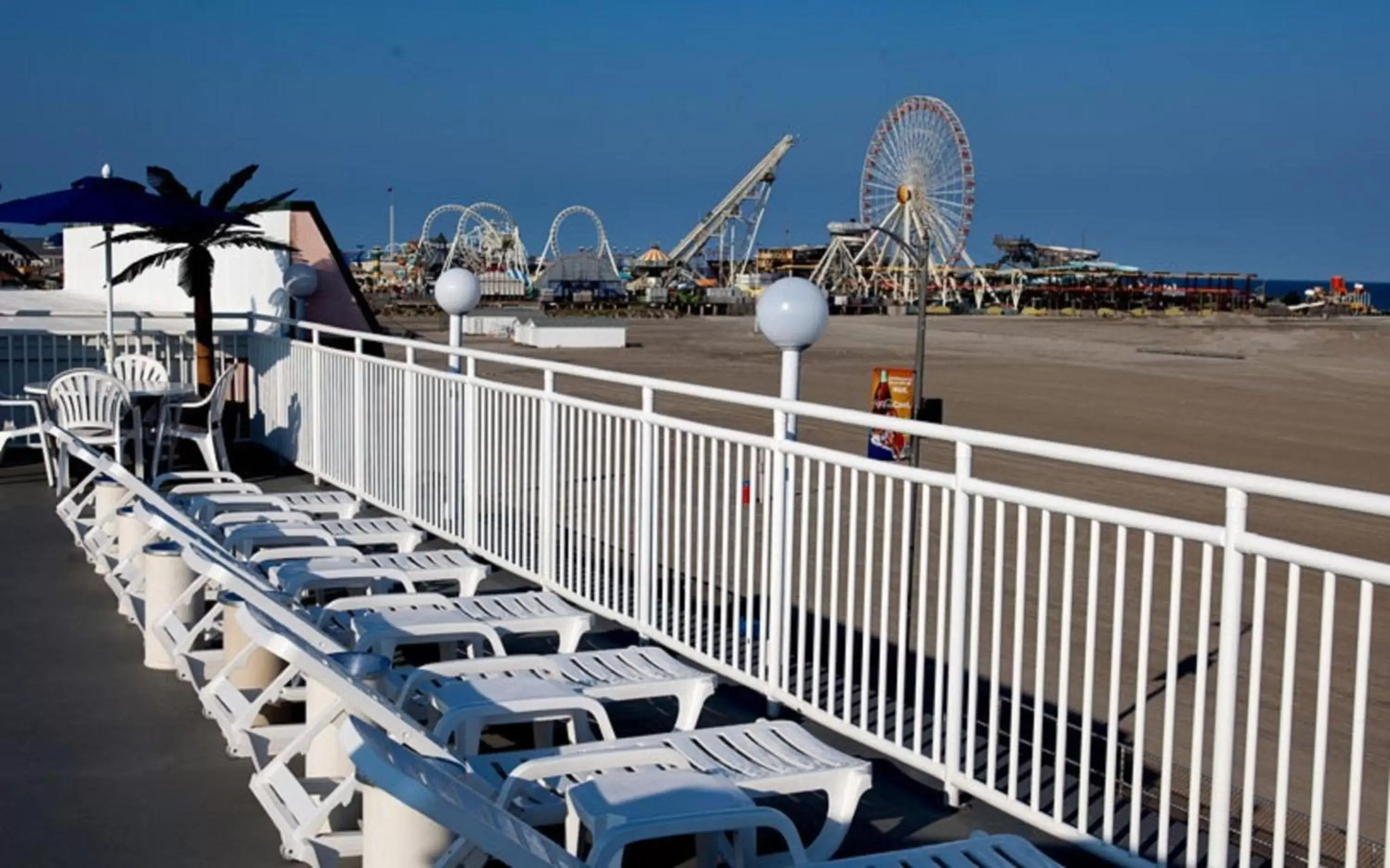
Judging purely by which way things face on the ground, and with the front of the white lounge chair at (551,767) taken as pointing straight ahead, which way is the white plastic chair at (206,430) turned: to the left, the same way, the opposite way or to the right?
the opposite way

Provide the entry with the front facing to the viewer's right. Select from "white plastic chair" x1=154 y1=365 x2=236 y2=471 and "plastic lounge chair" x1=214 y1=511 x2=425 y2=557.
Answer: the plastic lounge chair

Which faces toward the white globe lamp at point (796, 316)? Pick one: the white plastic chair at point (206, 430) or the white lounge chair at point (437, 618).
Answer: the white lounge chair

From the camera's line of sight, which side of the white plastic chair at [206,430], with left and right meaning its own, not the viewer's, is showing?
left

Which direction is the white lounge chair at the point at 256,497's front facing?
to the viewer's right

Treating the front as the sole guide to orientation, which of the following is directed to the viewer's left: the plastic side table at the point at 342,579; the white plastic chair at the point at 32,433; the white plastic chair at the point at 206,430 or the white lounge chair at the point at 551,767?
the white plastic chair at the point at 206,430

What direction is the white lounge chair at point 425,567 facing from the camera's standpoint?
to the viewer's right

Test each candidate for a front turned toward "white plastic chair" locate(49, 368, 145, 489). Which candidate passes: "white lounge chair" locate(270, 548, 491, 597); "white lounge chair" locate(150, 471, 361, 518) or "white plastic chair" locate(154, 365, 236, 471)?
"white plastic chair" locate(154, 365, 236, 471)

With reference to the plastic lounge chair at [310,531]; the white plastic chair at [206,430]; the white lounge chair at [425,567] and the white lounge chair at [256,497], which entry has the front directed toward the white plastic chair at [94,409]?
the white plastic chair at [206,430]

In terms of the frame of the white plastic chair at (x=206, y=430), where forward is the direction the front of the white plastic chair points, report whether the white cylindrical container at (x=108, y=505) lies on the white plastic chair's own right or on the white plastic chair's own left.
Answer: on the white plastic chair's own left

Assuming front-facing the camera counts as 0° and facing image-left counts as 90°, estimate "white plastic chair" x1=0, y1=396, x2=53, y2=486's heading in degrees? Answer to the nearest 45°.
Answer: approximately 270°

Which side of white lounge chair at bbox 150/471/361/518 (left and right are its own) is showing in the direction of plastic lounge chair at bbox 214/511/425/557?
right

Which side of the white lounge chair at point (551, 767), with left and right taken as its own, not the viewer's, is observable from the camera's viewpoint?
right

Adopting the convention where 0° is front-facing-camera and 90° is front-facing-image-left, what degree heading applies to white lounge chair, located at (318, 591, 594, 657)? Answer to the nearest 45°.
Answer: approximately 270°

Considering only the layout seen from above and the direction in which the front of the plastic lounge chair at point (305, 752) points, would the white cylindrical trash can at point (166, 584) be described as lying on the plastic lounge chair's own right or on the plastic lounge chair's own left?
on the plastic lounge chair's own left
